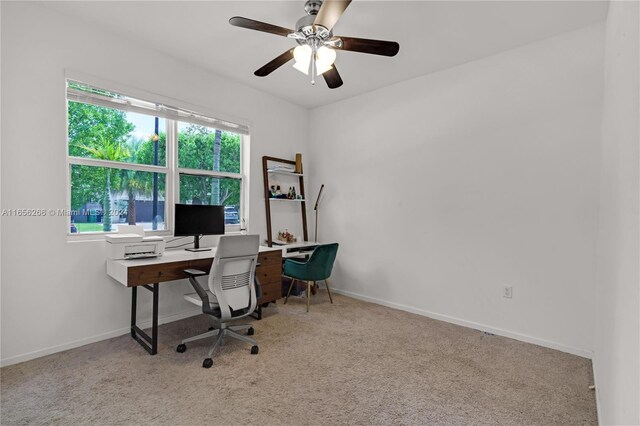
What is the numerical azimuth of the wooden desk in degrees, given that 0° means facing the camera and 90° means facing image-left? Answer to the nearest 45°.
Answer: approximately 315°

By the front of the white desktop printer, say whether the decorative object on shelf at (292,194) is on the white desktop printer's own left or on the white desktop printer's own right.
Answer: on the white desktop printer's own left

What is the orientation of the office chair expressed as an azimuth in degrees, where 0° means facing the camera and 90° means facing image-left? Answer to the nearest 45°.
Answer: approximately 135°

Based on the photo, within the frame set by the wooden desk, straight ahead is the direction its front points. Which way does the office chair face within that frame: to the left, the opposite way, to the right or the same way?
the opposite way

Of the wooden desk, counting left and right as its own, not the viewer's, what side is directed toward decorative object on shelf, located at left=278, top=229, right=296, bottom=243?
left

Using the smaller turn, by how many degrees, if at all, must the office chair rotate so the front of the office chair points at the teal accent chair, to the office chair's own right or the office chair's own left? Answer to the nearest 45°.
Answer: approximately 90° to the office chair's own right
